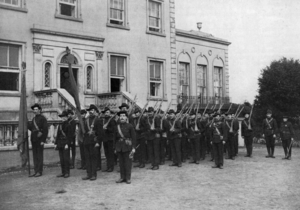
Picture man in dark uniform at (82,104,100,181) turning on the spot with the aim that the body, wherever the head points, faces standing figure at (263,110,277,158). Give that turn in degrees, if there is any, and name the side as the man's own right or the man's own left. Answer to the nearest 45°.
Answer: approximately 180°

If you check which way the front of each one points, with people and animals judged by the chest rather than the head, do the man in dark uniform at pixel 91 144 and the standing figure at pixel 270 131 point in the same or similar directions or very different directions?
same or similar directions

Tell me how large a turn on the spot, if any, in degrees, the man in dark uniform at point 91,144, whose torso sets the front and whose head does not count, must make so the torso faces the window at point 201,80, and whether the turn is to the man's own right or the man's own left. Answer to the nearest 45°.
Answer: approximately 180°

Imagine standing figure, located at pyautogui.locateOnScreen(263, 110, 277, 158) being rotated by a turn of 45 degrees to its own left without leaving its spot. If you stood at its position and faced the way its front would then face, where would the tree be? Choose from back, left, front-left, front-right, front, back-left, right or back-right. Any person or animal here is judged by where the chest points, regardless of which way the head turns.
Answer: back-left

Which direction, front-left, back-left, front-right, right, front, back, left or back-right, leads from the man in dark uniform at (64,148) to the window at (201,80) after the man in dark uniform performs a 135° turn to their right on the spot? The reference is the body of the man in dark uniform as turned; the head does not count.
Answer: front-right

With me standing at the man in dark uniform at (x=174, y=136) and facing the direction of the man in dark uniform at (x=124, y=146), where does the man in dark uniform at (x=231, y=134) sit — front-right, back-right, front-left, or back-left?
back-left

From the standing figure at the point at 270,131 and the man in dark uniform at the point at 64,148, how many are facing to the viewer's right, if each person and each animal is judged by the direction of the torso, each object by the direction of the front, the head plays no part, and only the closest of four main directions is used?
0

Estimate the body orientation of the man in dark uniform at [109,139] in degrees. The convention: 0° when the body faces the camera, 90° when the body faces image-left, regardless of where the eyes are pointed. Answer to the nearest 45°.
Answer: approximately 45°

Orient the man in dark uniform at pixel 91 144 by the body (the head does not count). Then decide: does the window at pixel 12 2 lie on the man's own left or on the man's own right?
on the man's own right

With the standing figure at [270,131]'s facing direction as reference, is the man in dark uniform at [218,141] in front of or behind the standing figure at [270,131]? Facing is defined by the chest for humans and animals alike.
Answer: in front

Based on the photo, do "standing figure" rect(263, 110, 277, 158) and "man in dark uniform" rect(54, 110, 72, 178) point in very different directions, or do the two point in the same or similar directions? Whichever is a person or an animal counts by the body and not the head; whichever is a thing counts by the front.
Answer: same or similar directions

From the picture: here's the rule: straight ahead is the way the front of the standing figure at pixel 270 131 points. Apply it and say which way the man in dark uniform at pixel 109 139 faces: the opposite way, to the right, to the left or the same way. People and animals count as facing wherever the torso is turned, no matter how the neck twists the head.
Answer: the same way

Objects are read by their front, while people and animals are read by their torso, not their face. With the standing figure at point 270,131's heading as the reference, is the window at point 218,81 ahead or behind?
behind

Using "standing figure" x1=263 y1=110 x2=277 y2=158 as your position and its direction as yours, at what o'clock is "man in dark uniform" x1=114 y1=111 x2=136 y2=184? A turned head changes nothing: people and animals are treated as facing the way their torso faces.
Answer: The man in dark uniform is roughly at 1 o'clock from the standing figure.

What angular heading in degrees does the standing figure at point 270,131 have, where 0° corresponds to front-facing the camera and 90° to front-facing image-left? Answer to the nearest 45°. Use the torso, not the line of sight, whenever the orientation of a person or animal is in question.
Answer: approximately 0°
